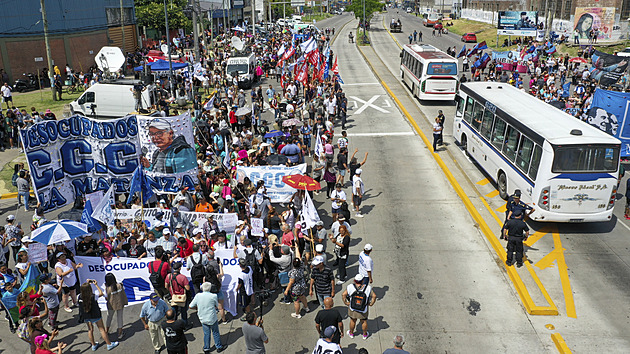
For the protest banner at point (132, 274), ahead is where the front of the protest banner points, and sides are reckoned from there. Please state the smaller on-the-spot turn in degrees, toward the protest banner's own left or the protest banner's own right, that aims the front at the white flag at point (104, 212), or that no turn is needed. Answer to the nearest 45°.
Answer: approximately 180°

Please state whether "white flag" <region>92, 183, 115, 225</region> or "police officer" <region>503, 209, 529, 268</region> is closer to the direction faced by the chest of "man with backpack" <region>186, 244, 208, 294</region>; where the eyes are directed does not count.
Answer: the white flag

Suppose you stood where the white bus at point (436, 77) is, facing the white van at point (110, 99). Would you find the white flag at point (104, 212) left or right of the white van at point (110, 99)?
left

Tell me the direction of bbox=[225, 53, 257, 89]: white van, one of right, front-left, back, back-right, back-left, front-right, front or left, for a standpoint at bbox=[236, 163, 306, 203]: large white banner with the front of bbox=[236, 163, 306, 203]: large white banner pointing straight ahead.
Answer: back

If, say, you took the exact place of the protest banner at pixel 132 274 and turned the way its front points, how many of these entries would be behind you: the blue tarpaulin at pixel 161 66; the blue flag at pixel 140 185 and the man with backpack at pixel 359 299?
2

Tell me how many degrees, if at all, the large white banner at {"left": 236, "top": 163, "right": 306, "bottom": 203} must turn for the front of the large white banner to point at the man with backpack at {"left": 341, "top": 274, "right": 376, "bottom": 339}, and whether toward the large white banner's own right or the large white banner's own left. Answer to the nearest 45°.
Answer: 0° — it already faces them

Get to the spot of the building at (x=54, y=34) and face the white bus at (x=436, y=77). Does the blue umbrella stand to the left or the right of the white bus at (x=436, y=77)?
right

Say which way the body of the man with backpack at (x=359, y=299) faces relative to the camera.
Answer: away from the camera

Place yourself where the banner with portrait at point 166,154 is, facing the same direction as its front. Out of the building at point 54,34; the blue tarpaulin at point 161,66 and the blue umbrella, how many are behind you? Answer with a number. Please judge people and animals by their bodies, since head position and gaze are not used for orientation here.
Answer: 2

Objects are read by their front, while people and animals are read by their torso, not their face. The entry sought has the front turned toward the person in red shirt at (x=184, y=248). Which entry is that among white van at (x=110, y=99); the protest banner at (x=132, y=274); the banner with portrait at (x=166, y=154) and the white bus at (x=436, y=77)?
the banner with portrait

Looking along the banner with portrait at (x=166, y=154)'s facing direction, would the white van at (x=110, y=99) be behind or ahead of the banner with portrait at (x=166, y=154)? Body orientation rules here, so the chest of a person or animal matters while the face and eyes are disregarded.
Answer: behind
